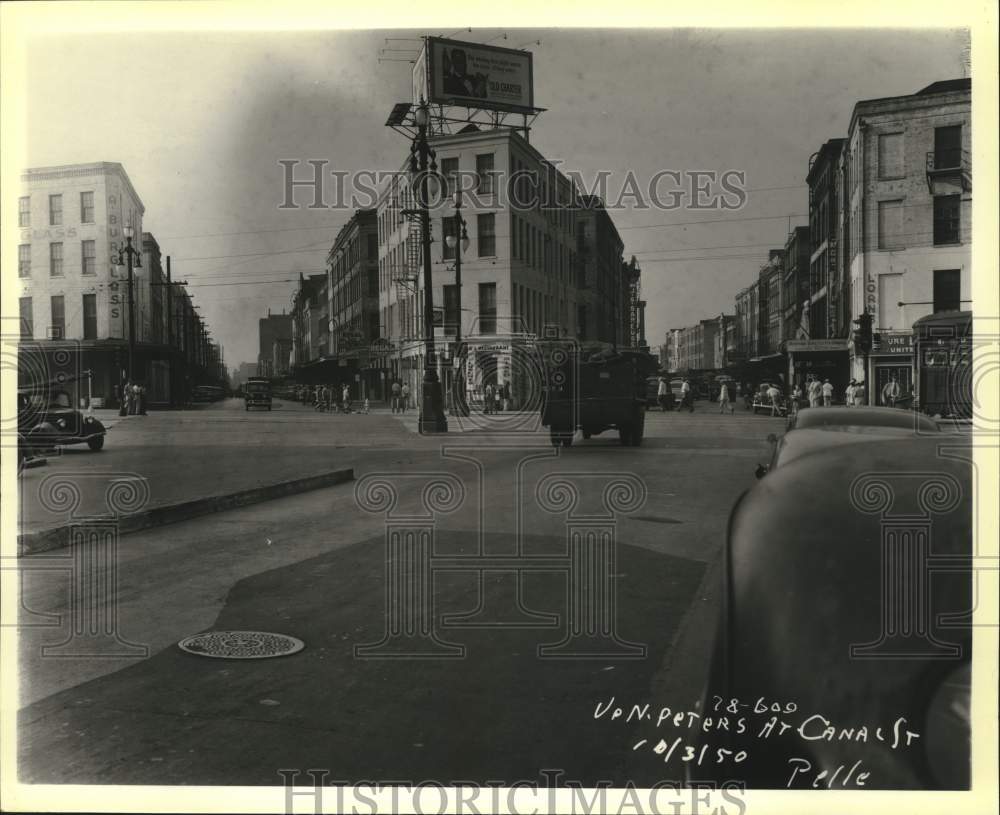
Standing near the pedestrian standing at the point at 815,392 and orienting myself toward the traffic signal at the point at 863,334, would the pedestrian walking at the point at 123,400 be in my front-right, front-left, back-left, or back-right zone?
back-right

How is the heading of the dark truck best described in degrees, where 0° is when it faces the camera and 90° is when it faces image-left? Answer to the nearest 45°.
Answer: approximately 180°

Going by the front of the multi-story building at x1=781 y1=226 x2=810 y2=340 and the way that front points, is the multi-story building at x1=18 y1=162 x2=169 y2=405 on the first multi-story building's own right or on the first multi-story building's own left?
on the first multi-story building's own left

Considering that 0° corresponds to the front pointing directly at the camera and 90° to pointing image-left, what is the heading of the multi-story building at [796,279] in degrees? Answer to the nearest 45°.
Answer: approximately 90°

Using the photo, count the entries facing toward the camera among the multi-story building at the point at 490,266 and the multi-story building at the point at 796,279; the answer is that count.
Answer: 1

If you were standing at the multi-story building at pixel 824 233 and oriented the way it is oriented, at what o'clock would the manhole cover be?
The manhole cover is roughly at 10 o'clock from the multi-story building.
